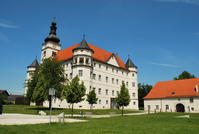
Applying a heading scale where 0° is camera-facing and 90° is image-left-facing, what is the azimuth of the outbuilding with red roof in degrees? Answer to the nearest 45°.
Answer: approximately 0°

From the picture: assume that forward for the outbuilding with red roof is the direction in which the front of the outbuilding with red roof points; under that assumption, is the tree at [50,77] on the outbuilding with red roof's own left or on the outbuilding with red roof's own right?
on the outbuilding with red roof's own right
